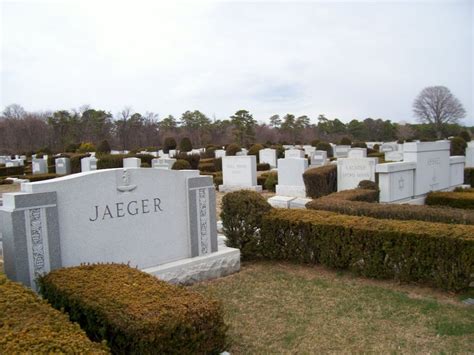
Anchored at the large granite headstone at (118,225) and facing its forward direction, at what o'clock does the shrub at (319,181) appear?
The shrub is roughly at 9 o'clock from the large granite headstone.

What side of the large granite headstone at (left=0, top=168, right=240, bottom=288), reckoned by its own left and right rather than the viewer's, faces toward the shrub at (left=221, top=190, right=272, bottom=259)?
left

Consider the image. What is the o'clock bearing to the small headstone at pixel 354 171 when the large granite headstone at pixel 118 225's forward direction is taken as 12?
The small headstone is roughly at 9 o'clock from the large granite headstone.

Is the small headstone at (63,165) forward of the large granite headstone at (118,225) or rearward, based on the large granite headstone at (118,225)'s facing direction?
rearward

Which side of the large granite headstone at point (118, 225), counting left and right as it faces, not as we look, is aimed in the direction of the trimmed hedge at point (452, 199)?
left

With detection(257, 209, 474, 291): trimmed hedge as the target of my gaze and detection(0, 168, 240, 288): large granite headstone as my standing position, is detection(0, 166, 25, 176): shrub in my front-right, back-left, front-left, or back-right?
back-left

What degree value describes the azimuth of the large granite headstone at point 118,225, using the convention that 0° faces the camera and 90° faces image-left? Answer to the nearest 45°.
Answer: approximately 315°

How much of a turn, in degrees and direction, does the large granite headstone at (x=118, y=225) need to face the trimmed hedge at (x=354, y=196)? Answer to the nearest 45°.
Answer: approximately 90° to its left

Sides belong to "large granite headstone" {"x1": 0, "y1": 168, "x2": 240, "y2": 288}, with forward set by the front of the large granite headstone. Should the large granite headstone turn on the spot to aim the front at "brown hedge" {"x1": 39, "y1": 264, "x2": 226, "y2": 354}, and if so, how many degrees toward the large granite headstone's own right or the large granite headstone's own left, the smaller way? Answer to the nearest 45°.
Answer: approximately 45° to the large granite headstone's own right

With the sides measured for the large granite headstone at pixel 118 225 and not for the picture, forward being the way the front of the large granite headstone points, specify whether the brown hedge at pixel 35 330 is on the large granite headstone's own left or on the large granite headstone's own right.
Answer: on the large granite headstone's own right

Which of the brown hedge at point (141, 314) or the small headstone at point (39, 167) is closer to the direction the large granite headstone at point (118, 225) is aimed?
the brown hedge
